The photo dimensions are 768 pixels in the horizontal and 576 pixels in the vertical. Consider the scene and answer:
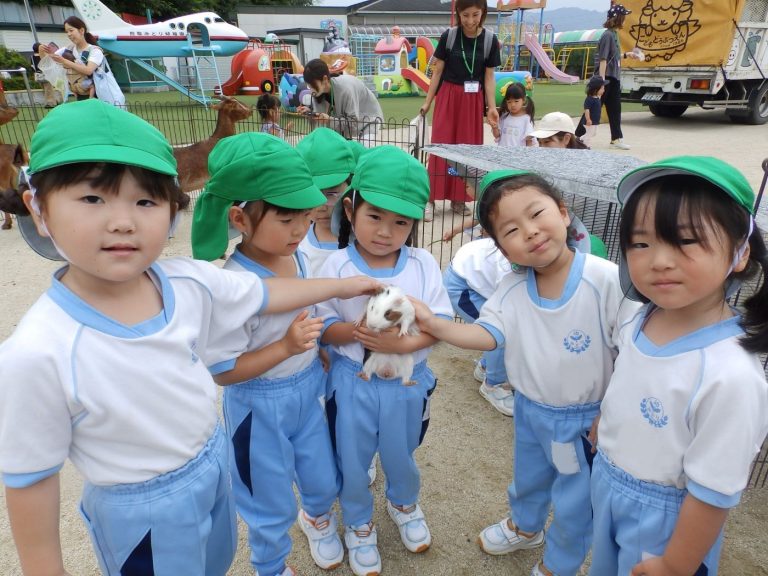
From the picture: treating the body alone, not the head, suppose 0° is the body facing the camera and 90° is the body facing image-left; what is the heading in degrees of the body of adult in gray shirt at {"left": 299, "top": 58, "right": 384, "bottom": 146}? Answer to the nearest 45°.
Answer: approximately 45°

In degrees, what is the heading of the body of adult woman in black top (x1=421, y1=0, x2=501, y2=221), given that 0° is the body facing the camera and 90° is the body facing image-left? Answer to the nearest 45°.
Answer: approximately 0°

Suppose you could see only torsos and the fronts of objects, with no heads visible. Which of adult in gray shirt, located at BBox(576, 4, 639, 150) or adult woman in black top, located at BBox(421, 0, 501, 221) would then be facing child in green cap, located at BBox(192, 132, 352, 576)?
the adult woman in black top

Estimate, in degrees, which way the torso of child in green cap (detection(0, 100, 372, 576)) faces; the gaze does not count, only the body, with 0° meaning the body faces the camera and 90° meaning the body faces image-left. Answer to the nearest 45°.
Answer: approximately 315°

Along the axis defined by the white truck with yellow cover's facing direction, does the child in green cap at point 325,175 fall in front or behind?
behind

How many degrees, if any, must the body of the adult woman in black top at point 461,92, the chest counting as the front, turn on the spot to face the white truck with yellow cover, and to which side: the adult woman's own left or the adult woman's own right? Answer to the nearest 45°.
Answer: approximately 135° to the adult woman's own left

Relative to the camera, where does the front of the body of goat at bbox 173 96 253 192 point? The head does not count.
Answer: to the viewer's right

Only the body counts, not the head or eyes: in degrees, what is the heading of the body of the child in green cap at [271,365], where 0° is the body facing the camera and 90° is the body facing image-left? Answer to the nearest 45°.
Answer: approximately 315°

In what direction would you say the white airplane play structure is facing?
to the viewer's right
